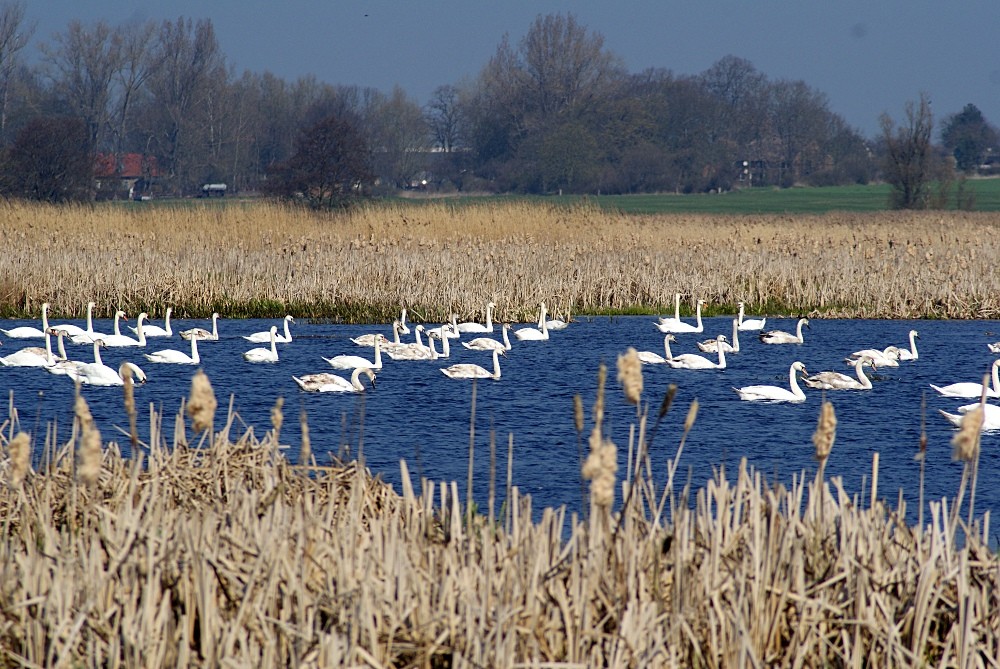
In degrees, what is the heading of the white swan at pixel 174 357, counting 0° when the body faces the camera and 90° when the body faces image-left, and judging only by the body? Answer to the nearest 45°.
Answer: approximately 270°

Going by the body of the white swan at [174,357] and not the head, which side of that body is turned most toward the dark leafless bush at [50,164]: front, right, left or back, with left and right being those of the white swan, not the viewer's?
left

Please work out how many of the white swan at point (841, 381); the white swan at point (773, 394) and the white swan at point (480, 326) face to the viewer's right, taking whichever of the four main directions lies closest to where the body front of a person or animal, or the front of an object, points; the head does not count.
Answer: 3

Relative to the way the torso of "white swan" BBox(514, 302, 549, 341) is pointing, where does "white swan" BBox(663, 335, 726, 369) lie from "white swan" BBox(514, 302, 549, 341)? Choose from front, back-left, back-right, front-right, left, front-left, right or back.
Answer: front-right

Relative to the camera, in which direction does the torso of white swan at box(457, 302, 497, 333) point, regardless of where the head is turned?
to the viewer's right

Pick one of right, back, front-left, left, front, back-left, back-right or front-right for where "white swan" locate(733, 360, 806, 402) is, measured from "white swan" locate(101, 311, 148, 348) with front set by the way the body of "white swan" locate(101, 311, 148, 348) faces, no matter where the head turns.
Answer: front-right

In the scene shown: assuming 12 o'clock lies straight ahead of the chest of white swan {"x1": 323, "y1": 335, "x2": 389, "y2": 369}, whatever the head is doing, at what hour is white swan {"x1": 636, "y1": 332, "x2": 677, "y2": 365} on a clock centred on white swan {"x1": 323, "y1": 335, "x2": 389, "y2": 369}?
white swan {"x1": 636, "y1": 332, "x2": 677, "y2": 365} is roughly at 12 o'clock from white swan {"x1": 323, "y1": 335, "x2": 389, "y2": 369}.

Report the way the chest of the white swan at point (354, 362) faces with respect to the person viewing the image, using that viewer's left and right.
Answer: facing to the right of the viewer

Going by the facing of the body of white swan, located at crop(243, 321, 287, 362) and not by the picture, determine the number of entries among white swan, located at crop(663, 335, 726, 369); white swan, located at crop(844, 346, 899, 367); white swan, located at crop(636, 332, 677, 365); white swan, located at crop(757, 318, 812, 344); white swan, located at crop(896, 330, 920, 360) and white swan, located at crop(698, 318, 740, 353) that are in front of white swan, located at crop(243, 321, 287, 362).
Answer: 6

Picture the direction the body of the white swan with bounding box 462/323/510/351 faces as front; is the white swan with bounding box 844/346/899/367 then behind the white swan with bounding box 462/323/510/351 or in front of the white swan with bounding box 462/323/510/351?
in front

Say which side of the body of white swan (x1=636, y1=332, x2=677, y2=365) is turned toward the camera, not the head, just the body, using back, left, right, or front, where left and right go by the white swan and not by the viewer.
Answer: right

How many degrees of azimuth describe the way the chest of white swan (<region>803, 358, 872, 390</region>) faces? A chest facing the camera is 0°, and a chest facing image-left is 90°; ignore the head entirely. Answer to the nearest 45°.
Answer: approximately 270°

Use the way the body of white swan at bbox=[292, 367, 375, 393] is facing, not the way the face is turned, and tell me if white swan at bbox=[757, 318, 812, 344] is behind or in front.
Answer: in front

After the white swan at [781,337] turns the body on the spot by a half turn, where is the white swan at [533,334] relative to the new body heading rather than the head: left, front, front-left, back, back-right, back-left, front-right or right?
front

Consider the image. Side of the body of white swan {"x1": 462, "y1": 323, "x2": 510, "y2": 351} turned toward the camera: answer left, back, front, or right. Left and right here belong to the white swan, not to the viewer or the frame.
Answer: right

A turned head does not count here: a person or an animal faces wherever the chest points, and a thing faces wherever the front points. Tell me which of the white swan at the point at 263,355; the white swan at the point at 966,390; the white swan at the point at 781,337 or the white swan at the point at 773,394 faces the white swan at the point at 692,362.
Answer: the white swan at the point at 263,355

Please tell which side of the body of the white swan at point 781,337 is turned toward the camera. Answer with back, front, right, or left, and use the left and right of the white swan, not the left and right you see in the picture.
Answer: right
